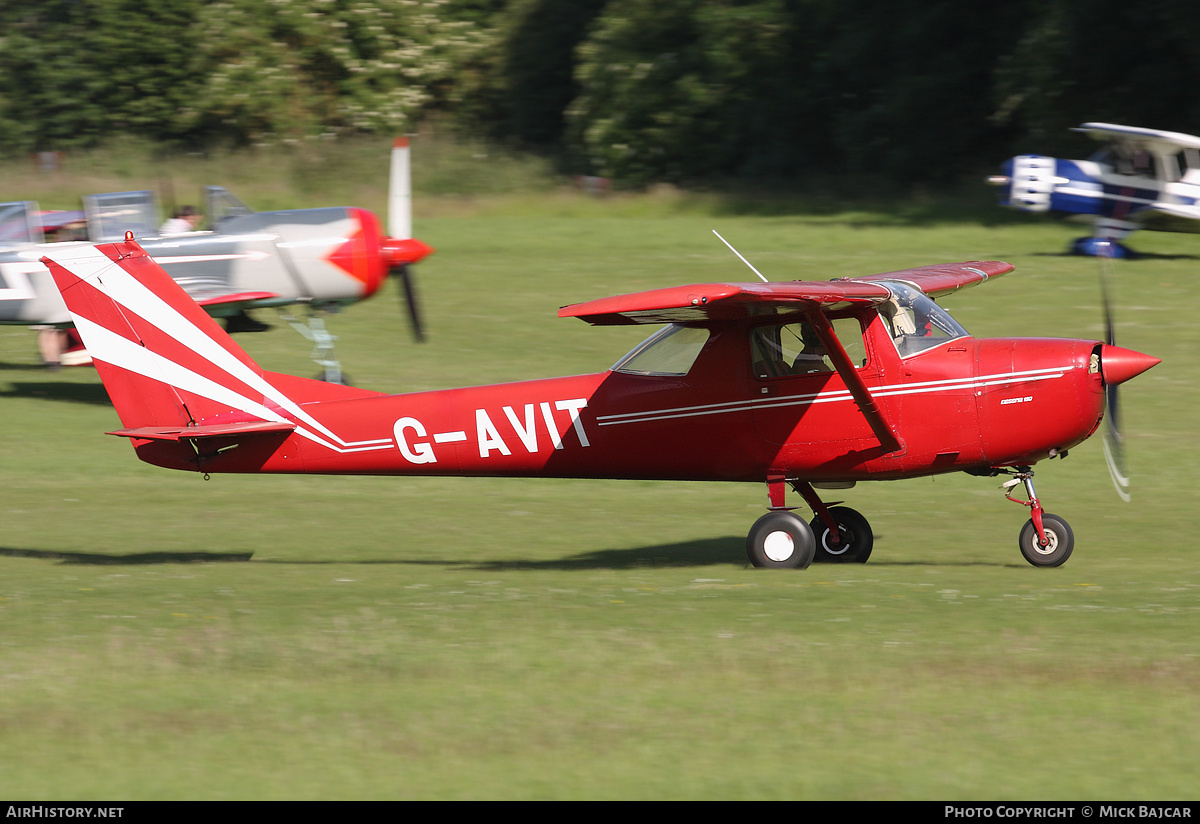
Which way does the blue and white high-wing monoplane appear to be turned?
to the viewer's left

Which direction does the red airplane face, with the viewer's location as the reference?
facing to the right of the viewer

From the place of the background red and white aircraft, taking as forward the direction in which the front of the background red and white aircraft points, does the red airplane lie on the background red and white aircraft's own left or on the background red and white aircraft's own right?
on the background red and white aircraft's own right

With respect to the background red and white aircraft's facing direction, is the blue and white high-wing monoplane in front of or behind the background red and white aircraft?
in front

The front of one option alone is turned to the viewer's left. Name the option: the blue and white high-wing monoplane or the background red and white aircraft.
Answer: the blue and white high-wing monoplane

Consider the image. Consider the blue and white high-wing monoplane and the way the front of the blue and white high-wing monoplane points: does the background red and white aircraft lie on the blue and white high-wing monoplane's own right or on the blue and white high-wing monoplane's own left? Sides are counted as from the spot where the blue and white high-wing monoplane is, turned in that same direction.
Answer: on the blue and white high-wing monoplane's own left

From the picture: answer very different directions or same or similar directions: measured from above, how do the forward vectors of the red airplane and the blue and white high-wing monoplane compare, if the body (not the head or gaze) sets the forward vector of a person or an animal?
very different directions

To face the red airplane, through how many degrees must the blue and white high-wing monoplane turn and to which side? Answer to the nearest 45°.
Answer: approximately 90° to its left

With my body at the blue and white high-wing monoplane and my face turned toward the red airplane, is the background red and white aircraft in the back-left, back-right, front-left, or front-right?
front-right

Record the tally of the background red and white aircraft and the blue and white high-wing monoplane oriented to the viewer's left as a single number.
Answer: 1

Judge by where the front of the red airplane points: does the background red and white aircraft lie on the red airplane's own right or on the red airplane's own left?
on the red airplane's own left

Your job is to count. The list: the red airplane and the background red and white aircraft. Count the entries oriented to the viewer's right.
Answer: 2

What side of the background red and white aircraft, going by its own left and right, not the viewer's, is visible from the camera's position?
right

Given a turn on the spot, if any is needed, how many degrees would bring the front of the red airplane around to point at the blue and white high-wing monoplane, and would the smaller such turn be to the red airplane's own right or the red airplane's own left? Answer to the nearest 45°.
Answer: approximately 45° to the red airplane's own left
